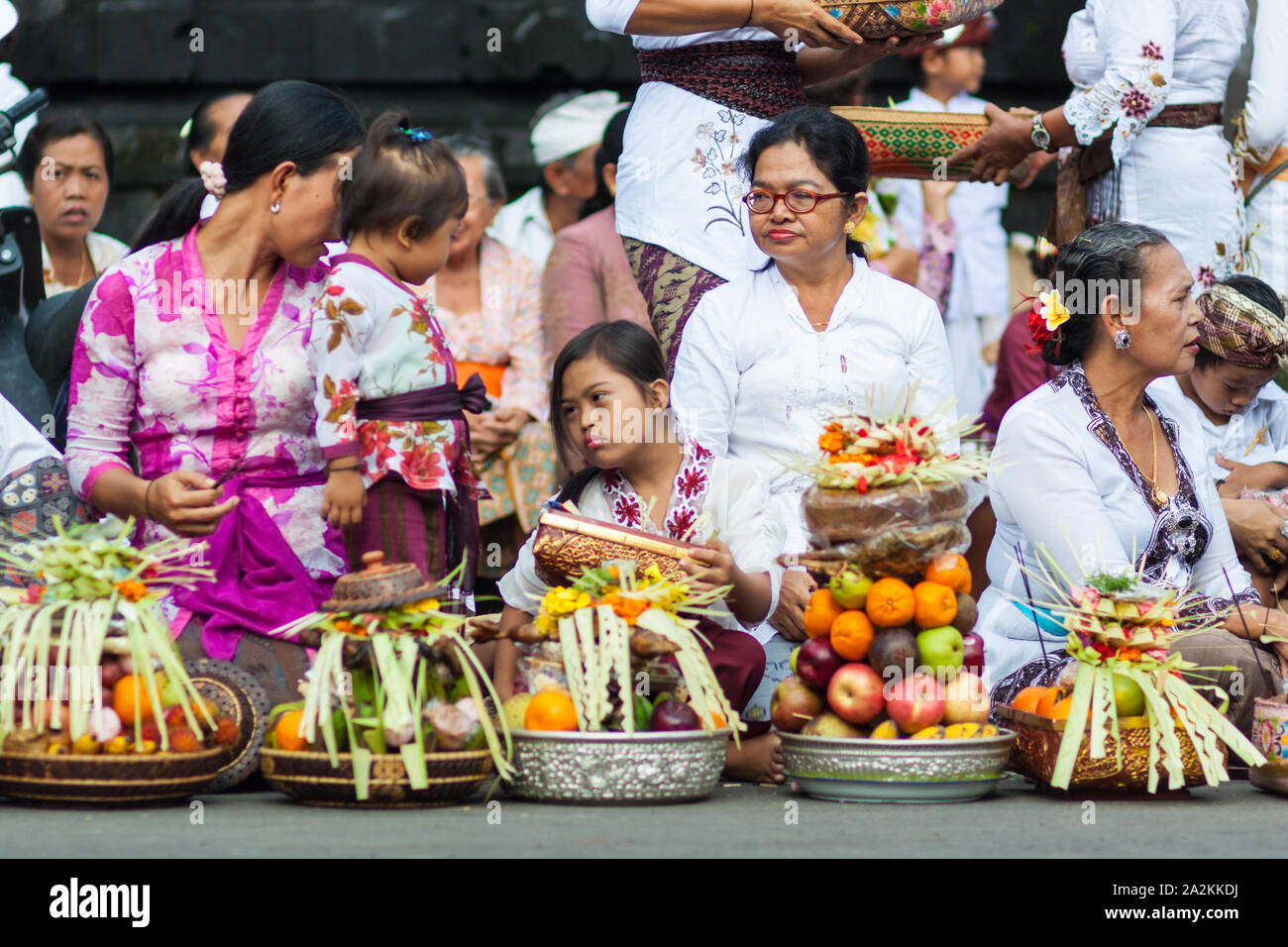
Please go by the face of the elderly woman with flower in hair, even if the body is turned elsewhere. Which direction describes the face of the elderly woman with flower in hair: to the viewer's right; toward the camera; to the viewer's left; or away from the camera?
to the viewer's right

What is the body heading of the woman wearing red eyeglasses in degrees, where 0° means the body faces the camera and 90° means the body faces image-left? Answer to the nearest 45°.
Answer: approximately 0°

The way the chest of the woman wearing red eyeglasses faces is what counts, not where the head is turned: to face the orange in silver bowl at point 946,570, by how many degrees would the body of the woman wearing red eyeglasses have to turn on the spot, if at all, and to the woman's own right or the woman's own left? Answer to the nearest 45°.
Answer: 0° — they already face it
